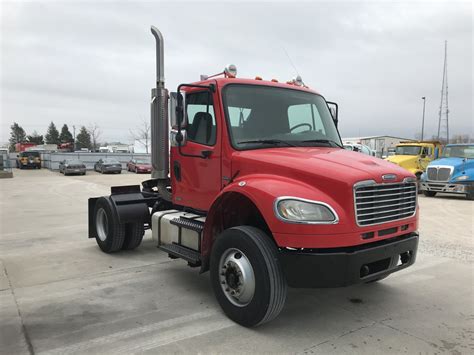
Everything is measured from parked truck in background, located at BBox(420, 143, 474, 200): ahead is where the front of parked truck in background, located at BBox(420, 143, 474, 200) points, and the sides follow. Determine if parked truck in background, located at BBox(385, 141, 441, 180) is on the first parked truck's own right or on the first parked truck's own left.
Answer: on the first parked truck's own right

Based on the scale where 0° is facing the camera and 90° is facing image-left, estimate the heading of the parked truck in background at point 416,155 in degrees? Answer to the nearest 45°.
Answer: approximately 45°

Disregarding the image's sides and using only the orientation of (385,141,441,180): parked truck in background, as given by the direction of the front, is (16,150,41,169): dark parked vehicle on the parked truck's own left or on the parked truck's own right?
on the parked truck's own right

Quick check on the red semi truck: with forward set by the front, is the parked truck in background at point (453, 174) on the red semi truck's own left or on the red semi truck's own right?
on the red semi truck's own left

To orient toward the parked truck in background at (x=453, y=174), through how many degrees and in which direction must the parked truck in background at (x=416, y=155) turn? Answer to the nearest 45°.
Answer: approximately 45° to its left

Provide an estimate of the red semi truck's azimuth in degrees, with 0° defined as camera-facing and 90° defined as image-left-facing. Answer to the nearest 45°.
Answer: approximately 315°

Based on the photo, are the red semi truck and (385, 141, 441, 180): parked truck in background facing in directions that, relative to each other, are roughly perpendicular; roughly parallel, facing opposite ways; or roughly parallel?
roughly perpendicular
